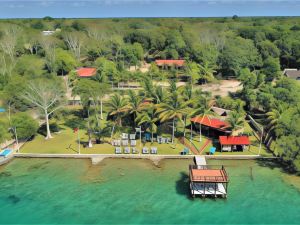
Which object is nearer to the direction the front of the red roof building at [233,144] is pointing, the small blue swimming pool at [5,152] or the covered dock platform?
the covered dock platform

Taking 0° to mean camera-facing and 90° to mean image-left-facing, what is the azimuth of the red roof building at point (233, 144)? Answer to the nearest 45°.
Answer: approximately 0°

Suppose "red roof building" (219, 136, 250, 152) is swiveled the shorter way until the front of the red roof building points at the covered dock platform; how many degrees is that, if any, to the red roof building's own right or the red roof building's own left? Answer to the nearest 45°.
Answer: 0° — it already faces it

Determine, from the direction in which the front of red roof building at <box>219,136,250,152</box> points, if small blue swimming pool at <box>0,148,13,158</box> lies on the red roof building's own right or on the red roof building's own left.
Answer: on the red roof building's own right
